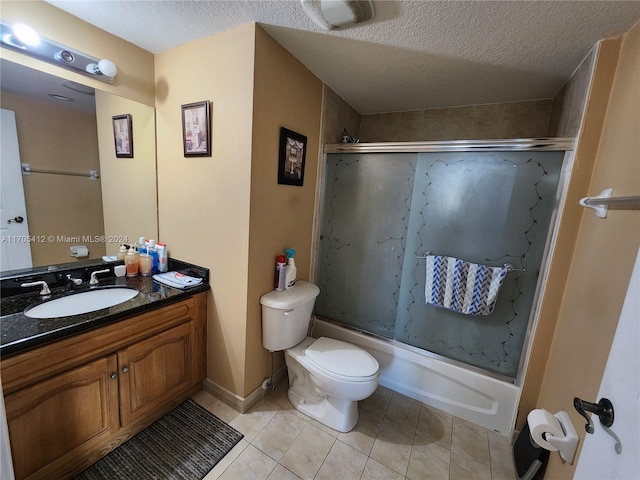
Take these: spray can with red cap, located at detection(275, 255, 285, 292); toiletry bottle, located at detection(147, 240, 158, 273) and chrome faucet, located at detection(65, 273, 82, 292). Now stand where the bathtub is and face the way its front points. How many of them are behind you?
0

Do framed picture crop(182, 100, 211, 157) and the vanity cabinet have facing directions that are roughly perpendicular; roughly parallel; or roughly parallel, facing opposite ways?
roughly perpendicular

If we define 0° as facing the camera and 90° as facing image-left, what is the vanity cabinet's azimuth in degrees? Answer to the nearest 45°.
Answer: approximately 315°

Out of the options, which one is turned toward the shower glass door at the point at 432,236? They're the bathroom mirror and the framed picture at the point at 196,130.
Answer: the bathroom mirror

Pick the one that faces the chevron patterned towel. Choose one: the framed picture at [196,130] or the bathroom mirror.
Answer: the bathroom mirror

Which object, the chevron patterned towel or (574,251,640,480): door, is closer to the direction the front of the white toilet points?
the door

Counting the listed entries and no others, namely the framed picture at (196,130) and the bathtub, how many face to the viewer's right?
0

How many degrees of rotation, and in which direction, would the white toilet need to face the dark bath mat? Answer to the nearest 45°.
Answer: approximately 90° to its right

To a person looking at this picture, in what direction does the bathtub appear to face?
facing the viewer and to the left of the viewer

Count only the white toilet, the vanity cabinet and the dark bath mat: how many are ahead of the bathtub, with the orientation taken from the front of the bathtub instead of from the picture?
3

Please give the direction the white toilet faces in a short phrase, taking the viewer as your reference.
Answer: facing the viewer and to the right of the viewer

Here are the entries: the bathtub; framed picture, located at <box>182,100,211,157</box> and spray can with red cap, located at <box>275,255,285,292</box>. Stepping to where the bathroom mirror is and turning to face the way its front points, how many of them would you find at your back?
0

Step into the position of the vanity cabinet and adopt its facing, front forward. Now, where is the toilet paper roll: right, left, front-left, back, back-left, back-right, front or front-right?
front

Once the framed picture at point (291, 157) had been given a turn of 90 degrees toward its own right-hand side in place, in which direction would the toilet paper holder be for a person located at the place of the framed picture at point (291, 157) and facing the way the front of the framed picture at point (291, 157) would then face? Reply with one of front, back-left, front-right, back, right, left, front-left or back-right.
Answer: left
